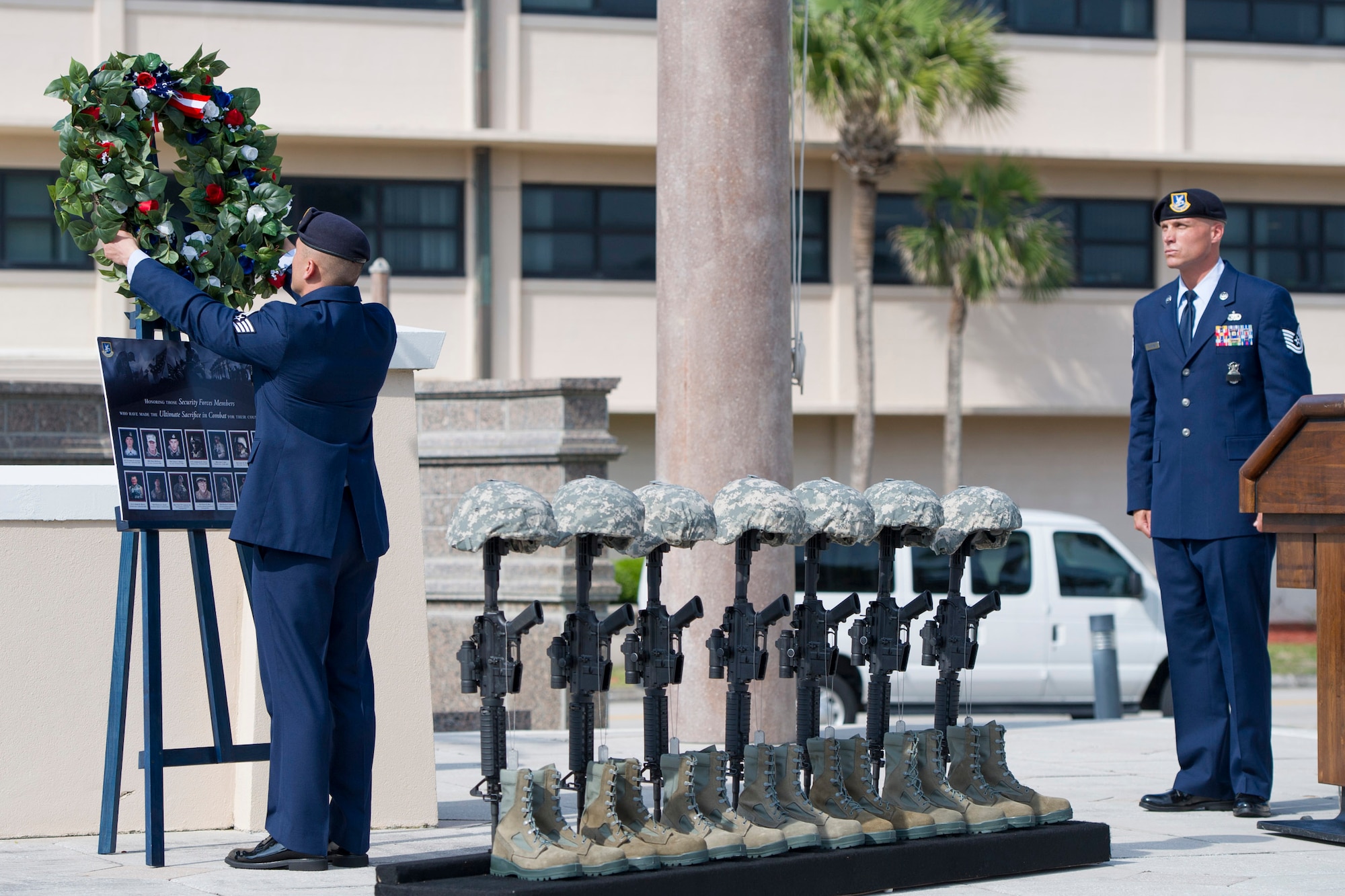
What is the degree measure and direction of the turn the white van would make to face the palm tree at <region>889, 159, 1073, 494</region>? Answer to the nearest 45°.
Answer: approximately 90° to its left

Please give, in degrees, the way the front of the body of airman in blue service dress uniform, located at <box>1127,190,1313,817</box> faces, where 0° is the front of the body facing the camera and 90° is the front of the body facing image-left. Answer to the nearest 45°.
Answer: approximately 45°

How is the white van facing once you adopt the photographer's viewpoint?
facing to the right of the viewer

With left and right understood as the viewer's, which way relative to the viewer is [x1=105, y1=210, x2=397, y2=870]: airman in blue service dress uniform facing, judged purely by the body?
facing away from the viewer and to the left of the viewer

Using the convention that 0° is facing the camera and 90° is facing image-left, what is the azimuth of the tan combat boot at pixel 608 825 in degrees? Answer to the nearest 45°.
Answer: approximately 315°

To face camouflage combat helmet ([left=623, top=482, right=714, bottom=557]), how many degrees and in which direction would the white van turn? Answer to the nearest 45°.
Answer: approximately 90° to its right

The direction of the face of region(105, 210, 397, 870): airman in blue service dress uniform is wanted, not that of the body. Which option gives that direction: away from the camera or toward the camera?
away from the camera

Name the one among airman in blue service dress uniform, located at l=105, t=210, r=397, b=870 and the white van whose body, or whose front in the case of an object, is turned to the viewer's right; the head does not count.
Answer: the white van

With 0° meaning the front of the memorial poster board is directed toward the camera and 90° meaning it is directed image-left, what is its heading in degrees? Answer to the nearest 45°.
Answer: approximately 0°

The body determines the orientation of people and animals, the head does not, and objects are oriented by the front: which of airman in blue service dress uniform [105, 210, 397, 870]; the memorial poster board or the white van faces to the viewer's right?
the white van

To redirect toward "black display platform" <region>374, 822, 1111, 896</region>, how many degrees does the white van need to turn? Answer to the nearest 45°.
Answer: approximately 90° to its right
